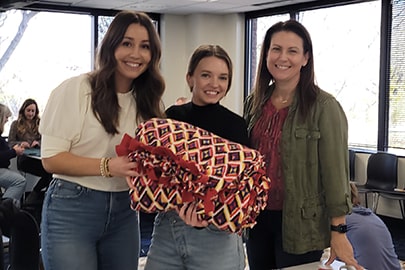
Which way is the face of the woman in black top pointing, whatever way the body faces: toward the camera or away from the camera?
toward the camera

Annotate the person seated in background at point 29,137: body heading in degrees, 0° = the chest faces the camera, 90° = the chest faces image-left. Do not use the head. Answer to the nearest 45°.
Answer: approximately 315°

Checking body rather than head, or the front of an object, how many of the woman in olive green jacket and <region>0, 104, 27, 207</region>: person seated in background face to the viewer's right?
1

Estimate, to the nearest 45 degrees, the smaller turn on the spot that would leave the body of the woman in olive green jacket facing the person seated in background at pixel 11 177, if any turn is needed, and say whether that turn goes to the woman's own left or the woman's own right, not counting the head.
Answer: approximately 90° to the woman's own right

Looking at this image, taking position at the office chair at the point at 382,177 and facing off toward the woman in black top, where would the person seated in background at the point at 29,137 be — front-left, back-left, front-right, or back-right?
front-right

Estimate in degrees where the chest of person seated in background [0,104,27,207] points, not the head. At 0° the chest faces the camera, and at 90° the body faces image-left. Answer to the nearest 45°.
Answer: approximately 270°

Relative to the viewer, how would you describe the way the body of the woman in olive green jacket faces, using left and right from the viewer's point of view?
facing the viewer and to the left of the viewer

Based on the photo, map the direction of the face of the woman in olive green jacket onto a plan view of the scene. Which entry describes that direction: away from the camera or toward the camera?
toward the camera

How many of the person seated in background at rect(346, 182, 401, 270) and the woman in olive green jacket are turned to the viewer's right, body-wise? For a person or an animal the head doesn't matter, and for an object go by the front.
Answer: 0

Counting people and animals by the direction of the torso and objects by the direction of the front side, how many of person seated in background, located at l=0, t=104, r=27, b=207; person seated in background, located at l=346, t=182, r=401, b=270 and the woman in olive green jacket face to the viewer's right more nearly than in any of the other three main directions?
1

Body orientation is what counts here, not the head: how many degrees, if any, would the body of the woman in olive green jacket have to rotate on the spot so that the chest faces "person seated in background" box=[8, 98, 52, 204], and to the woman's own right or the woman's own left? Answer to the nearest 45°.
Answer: approximately 90° to the woman's own right

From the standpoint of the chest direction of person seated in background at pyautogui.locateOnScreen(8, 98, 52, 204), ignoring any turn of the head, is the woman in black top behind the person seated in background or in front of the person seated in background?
in front
